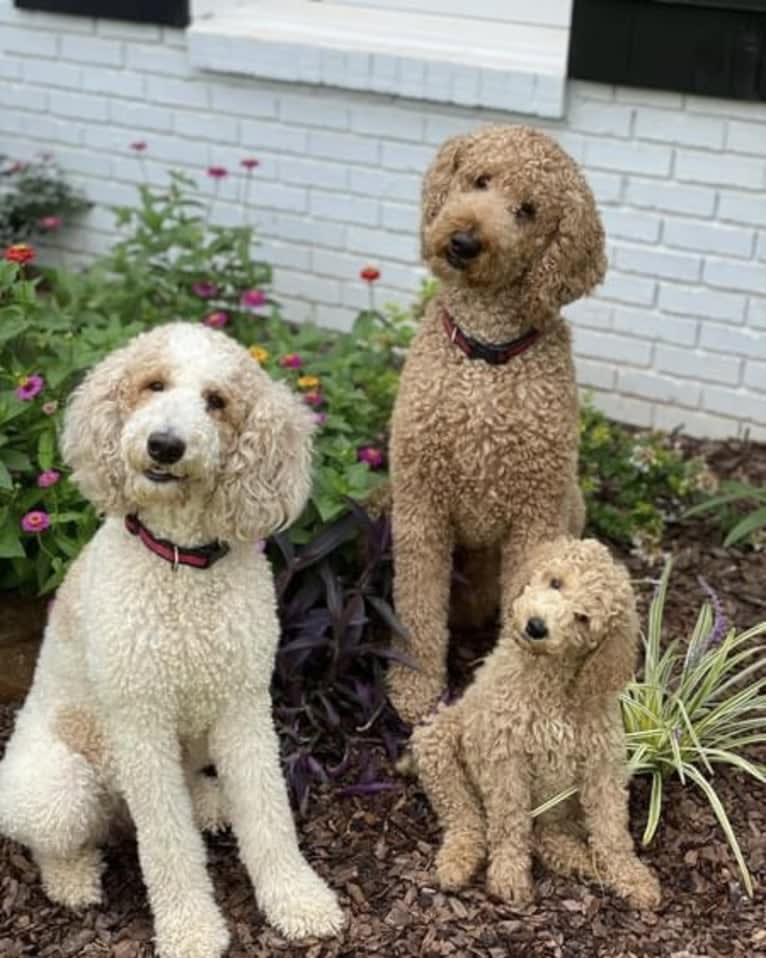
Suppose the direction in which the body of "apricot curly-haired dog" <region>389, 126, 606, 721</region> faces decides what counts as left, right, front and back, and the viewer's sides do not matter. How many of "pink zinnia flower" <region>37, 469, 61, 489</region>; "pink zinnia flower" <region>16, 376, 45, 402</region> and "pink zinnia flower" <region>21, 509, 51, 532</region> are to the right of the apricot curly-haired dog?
3

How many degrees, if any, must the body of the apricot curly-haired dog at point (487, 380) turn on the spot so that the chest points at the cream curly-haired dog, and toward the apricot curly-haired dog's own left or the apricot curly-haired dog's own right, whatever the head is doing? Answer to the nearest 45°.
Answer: approximately 45° to the apricot curly-haired dog's own right

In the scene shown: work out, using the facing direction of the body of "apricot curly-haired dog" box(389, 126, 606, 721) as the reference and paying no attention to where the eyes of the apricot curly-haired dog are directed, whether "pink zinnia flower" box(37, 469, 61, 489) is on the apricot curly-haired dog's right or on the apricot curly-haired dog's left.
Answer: on the apricot curly-haired dog's right

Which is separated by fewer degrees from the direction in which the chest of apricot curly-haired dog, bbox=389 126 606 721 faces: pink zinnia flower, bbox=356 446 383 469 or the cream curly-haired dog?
the cream curly-haired dog

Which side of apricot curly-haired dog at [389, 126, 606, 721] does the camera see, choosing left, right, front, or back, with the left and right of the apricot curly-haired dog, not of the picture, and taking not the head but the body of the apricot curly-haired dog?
front

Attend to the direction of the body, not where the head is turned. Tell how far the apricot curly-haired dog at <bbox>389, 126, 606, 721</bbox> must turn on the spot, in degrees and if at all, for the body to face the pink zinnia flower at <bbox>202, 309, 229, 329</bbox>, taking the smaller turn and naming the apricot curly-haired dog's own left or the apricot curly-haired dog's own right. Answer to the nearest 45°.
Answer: approximately 135° to the apricot curly-haired dog's own right

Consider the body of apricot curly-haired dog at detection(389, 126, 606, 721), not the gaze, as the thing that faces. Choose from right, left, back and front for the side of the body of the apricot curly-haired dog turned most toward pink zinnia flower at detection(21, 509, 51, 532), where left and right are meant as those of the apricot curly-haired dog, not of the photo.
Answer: right

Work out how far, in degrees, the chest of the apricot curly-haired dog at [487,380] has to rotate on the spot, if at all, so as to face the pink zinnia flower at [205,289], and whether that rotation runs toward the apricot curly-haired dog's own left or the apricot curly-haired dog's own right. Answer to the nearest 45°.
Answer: approximately 135° to the apricot curly-haired dog's own right

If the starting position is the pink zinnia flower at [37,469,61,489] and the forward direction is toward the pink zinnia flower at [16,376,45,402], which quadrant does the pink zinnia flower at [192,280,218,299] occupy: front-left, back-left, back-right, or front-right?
front-right

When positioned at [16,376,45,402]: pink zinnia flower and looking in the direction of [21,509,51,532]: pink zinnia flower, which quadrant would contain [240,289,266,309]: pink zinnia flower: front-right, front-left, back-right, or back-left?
back-left

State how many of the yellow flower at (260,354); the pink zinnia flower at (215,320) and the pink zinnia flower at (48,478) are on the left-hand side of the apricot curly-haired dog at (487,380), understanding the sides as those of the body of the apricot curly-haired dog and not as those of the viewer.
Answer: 0
